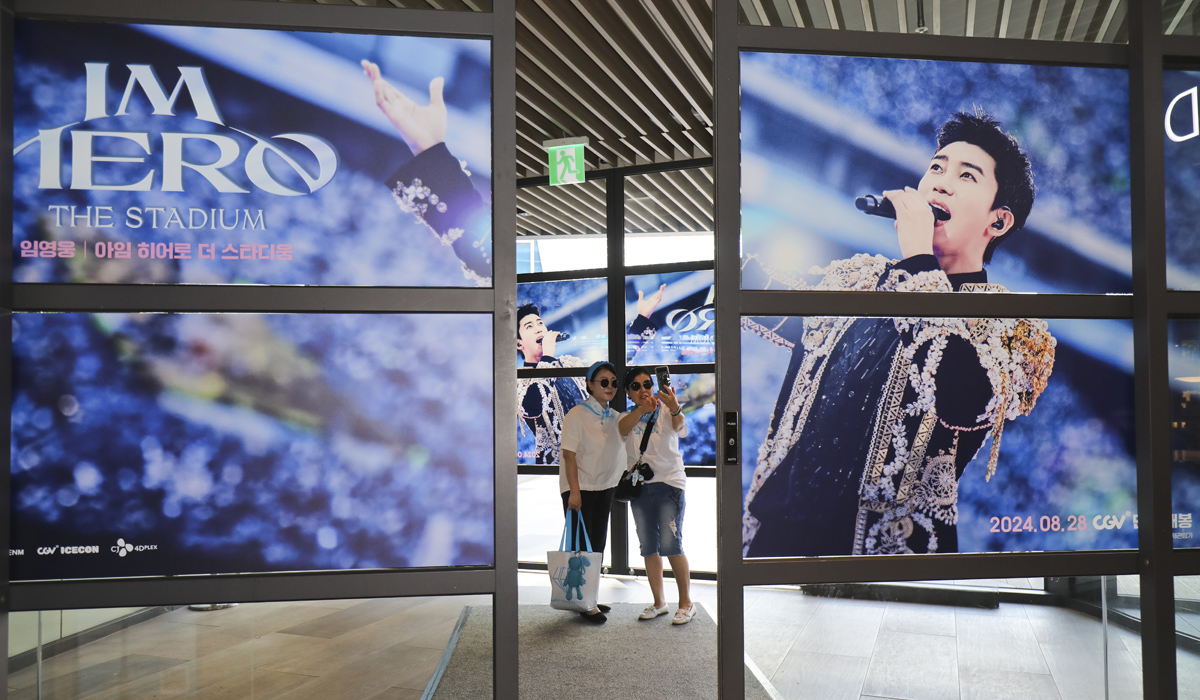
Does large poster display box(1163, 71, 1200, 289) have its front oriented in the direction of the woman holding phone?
no

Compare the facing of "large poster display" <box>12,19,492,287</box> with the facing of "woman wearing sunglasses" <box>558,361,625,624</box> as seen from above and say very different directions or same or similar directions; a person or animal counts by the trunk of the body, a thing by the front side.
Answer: same or similar directions

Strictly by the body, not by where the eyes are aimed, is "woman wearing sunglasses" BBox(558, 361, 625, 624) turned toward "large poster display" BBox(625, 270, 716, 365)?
no

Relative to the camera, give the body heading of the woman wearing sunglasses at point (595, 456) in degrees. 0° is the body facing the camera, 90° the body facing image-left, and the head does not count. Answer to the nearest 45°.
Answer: approximately 315°

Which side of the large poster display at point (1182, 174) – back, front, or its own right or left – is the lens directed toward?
front

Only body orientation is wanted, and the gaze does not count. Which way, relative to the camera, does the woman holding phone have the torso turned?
toward the camera

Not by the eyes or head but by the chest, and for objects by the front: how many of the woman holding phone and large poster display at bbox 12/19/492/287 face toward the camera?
2

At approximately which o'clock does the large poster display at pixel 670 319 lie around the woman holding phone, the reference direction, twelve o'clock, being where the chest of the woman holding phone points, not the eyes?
The large poster display is roughly at 6 o'clock from the woman holding phone.

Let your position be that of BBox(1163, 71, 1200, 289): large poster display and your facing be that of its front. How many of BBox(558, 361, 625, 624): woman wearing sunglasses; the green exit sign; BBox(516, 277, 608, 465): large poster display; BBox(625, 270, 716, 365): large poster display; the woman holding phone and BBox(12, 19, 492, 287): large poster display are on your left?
0

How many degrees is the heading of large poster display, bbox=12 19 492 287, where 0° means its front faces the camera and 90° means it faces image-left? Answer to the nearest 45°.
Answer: approximately 0°

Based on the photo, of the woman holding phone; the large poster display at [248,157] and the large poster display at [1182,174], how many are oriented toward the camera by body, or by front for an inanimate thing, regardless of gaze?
3

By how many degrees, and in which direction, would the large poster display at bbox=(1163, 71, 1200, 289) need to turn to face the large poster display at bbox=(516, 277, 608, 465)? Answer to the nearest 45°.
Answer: approximately 135° to its right

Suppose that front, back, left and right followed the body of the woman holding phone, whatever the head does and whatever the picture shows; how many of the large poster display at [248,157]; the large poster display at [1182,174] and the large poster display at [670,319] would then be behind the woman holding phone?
1

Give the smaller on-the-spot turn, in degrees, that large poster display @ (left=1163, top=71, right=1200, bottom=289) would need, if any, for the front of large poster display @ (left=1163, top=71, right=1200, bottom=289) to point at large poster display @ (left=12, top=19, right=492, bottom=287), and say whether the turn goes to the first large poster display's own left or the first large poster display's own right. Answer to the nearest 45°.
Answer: approximately 45° to the first large poster display's own right

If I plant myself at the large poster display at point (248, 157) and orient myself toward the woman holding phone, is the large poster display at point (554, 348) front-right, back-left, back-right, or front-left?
front-left
